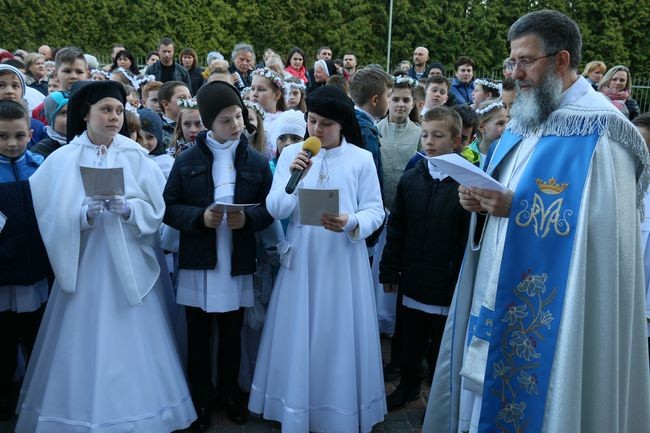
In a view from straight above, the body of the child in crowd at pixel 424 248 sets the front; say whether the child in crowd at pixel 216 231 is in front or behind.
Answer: in front

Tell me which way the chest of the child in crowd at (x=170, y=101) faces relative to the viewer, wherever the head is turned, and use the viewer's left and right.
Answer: facing the viewer and to the right of the viewer

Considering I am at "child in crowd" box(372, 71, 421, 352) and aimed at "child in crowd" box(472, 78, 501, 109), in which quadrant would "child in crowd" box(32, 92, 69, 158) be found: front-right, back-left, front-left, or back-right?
back-left

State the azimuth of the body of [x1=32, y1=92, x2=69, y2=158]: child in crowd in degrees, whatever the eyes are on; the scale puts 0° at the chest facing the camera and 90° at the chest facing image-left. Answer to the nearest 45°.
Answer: approximately 315°

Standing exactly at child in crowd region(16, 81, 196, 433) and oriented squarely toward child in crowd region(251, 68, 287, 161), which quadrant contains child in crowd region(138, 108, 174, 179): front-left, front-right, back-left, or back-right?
front-left

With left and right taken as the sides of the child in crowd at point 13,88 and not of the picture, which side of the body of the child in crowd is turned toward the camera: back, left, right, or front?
front

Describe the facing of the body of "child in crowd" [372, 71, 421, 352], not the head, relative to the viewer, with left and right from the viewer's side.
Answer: facing the viewer

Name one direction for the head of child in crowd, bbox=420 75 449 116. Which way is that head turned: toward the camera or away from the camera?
toward the camera

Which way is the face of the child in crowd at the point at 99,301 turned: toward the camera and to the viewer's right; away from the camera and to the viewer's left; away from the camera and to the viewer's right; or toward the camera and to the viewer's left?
toward the camera and to the viewer's right

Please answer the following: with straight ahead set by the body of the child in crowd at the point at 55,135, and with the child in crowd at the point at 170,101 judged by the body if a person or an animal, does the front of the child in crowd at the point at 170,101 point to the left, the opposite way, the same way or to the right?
the same way

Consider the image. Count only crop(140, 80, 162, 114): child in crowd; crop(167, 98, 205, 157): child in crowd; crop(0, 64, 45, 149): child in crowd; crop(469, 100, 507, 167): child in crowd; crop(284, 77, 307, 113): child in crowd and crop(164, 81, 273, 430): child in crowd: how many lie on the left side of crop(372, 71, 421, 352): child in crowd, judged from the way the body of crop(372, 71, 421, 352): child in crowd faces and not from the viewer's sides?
1

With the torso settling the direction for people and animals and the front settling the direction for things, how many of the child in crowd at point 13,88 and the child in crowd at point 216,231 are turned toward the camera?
2

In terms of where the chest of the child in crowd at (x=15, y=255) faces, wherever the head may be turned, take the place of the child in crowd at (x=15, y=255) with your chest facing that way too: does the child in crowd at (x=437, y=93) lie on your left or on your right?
on your left

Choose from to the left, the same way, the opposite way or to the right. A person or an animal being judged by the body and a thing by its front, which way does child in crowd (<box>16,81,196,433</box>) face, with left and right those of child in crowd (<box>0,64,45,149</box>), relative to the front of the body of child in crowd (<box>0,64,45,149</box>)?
the same way

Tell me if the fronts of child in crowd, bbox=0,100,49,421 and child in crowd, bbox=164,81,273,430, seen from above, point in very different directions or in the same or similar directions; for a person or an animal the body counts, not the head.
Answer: same or similar directions

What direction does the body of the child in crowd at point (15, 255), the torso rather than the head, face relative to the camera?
toward the camera
